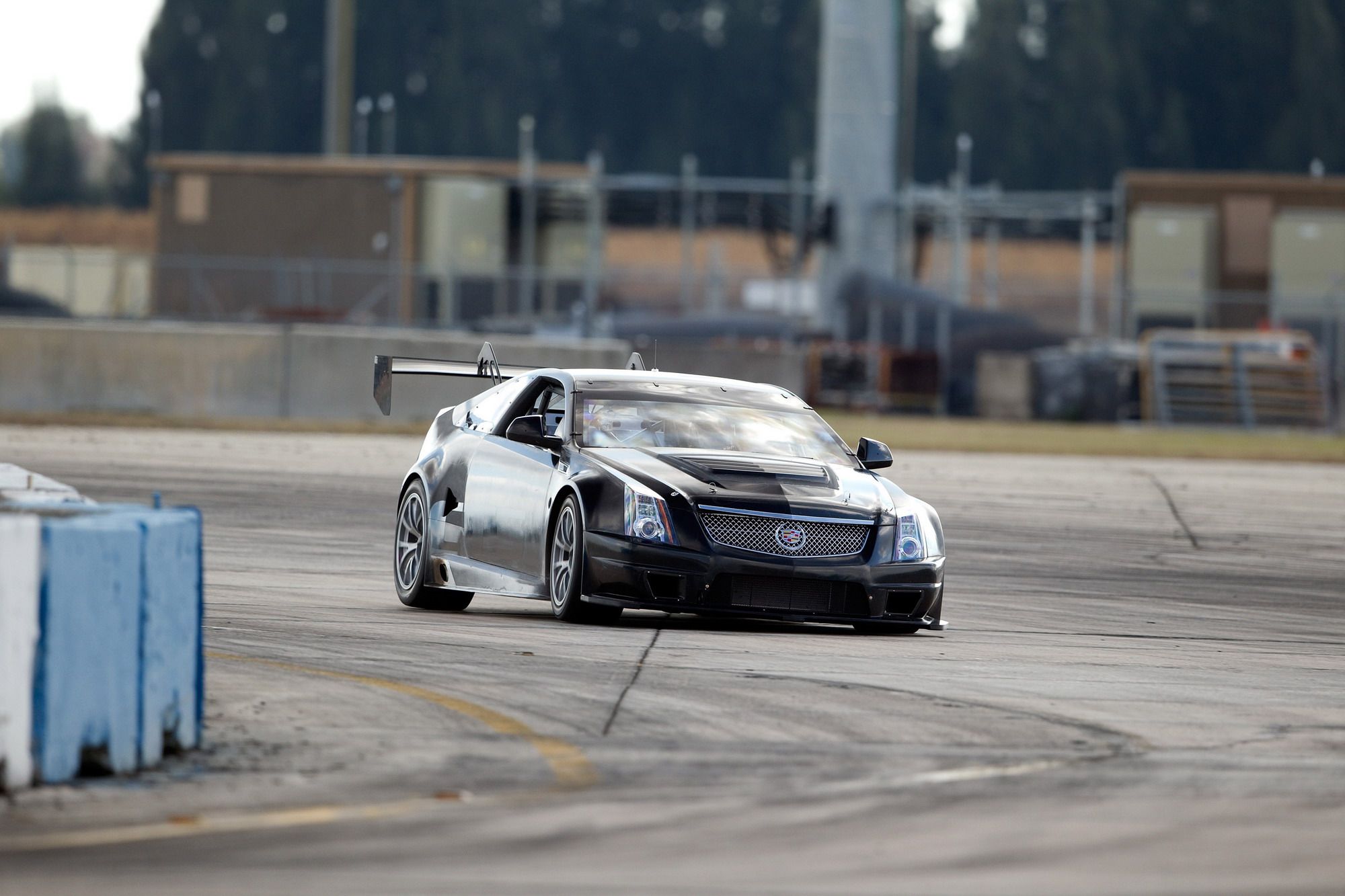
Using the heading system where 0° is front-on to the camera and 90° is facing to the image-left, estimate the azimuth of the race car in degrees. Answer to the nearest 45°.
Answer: approximately 315°

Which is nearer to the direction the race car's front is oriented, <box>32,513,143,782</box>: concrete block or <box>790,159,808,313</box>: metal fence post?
the concrete block

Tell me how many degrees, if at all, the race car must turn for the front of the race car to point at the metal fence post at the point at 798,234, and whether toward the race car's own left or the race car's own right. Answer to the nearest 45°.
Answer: approximately 135° to the race car's own left

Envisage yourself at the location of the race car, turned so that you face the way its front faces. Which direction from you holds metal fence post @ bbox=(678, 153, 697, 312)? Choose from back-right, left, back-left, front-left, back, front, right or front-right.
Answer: back-left

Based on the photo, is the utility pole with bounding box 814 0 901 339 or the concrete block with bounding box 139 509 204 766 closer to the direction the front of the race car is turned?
the concrete block

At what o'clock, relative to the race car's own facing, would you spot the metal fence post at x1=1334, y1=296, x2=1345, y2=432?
The metal fence post is roughly at 8 o'clock from the race car.

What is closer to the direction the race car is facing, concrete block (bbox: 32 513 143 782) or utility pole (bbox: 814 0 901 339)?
the concrete block

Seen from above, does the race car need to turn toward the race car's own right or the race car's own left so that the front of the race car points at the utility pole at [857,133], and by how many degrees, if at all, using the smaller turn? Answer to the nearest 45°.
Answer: approximately 135° to the race car's own left

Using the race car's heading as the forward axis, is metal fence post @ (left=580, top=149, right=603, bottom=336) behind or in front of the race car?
behind

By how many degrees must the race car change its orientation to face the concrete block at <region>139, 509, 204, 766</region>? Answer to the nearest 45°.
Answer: approximately 45° to its right
